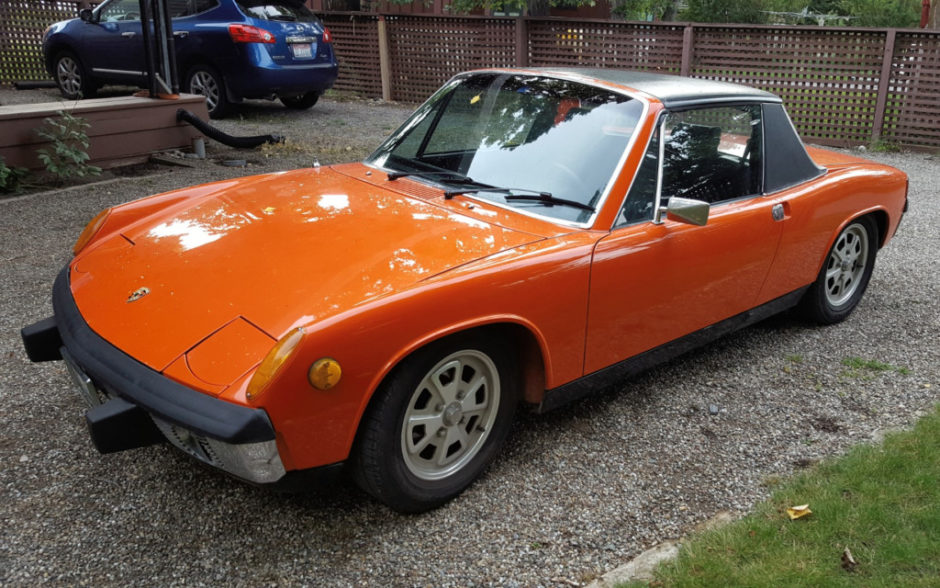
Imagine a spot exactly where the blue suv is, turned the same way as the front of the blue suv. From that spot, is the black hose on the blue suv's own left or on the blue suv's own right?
on the blue suv's own left

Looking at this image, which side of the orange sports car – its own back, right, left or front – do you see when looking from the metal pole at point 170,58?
right

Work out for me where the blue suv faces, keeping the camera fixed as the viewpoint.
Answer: facing away from the viewer and to the left of the viewer

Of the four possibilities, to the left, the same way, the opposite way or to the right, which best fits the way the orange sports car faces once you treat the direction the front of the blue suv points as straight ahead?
to the left

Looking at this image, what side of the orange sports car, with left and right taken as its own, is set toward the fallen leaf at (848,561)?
left

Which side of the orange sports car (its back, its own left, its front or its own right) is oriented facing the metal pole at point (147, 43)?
right

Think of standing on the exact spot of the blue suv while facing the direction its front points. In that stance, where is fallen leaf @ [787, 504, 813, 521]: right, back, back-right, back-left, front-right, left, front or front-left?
back-left

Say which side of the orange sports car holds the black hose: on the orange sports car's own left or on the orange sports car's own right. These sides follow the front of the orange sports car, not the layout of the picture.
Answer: on the orange sports car's own right

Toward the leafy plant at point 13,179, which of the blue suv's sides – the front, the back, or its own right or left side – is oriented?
left

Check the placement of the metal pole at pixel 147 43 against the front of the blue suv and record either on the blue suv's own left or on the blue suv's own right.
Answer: on the blue suv's own left
